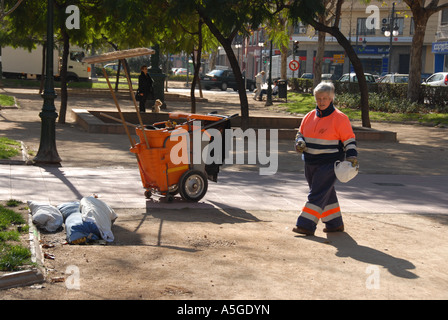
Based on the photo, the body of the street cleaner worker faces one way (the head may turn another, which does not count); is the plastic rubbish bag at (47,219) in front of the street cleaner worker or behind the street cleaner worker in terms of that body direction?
in front

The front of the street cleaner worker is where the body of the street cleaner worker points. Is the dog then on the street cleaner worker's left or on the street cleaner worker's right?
on the street cleaner worker's right

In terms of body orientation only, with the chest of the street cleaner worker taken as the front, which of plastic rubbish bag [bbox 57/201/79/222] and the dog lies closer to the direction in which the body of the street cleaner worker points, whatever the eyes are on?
the plastic rubbish bag

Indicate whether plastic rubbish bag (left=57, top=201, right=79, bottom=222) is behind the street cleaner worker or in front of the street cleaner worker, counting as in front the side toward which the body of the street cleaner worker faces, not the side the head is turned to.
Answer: in front

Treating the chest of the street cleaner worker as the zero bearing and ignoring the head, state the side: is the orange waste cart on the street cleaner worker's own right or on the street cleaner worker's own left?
on the street cleaner worker's own right

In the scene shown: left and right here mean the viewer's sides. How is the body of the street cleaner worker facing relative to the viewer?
facing the viewer and to the left of the viewer

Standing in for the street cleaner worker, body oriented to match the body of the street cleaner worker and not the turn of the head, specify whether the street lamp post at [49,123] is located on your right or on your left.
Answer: on your right

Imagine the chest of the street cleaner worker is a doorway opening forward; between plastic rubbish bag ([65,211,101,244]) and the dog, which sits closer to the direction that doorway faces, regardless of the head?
the plastic rubbish bag

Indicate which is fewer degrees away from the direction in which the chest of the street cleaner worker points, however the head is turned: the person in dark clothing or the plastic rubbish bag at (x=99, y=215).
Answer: the plastic rubbish bag

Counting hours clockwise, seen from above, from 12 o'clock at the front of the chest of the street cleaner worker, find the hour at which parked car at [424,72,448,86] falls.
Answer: The parked car is roughly at 5 o'clock from the street cleaner worker.

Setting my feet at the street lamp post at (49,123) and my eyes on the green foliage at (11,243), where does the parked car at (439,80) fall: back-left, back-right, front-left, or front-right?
back-left

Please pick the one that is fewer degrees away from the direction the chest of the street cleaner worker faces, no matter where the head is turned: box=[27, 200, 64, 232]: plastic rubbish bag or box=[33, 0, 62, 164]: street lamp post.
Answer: the plastic rubbish bag

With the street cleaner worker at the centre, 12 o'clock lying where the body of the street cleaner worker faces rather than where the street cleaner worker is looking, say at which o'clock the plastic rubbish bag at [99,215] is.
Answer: The plastic rubbish bag is roughly at 1 o'clock from the street cleaner worker.
